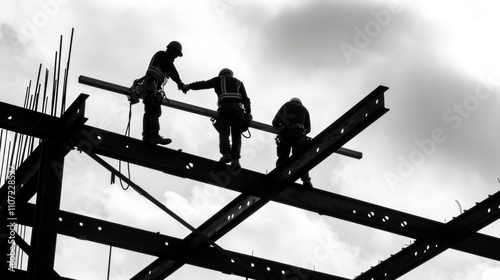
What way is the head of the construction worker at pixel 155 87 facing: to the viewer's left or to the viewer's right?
to the viewer's right

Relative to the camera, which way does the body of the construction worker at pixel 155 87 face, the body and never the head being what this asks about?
to the viewer's right

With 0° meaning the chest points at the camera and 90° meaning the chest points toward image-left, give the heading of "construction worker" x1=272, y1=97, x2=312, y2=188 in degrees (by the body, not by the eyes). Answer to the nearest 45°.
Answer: approximately 180°

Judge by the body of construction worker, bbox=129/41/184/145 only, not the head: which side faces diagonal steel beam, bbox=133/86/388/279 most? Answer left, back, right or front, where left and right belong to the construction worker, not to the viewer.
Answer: front

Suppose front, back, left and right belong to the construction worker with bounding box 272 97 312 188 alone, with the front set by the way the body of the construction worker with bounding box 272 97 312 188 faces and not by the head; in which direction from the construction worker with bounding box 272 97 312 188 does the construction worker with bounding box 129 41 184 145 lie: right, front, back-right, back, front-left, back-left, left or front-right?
back-left
